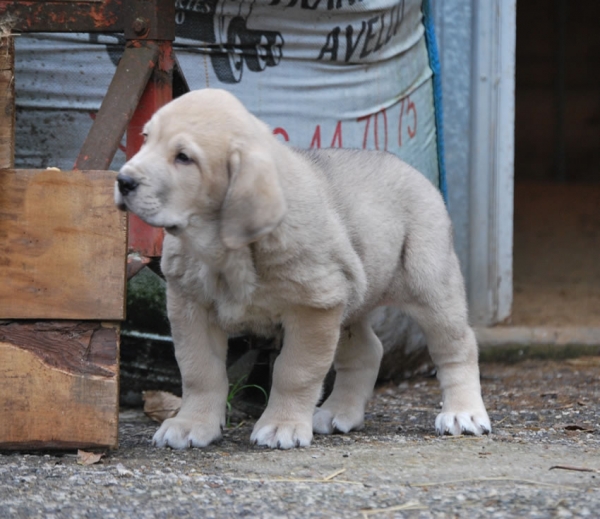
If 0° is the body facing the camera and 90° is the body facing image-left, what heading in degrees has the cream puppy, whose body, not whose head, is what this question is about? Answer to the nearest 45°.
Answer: approximately 45°

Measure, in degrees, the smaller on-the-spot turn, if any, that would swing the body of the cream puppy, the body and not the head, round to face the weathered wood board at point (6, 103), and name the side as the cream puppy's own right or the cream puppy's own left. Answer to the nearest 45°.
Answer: approximately 45° to the cream puppy's own right

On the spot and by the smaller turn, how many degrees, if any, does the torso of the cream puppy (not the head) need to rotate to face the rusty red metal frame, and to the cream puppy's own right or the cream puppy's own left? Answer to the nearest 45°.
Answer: approximately 90° to the cream puppy's own right
